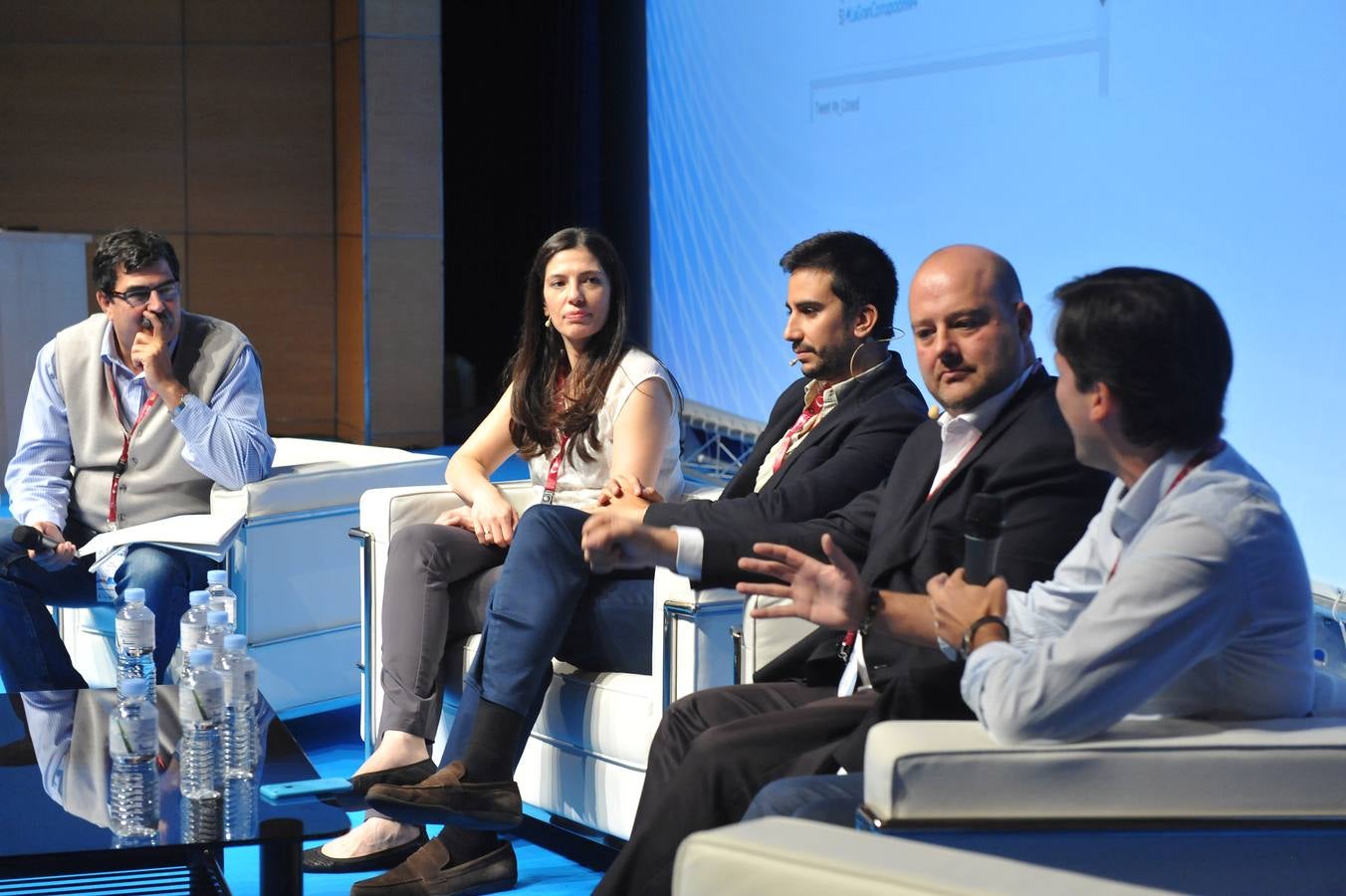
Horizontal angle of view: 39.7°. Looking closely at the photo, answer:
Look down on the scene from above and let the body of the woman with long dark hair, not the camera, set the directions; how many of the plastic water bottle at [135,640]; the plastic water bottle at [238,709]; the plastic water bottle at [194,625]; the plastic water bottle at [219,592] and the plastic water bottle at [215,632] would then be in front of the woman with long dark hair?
5

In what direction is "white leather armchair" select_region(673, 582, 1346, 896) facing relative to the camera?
to the viewer's left

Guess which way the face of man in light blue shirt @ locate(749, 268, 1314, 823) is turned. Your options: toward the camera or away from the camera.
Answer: away from the camera

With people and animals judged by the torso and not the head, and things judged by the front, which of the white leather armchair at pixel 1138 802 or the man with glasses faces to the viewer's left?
the white leather armchair

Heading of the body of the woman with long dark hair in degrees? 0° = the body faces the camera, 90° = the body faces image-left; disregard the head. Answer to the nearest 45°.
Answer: approximately 45°

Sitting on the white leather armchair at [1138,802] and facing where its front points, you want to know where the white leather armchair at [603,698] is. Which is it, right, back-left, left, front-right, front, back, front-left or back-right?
front-right

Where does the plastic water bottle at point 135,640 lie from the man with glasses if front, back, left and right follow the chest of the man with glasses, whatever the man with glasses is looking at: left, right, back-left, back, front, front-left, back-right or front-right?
front

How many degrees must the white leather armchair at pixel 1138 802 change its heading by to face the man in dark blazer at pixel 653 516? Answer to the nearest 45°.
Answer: approximately 45° to its right

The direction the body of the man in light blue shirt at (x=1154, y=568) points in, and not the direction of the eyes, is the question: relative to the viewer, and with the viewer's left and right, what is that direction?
facing to the left of the viewer

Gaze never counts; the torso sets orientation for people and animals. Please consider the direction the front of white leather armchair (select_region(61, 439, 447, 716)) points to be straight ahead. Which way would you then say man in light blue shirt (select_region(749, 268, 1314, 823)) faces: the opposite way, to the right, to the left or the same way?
to the right

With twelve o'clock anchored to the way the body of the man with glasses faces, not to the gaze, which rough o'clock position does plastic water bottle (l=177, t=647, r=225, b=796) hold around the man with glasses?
The plastic water bottle is roughly at 12 o'clock from the man with glasses.

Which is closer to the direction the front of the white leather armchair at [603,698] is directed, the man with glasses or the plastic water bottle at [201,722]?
the plastic water bottle

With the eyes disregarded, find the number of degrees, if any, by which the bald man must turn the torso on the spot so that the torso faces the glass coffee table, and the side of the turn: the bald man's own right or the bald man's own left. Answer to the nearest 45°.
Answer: approximately 45° to the bald man's own right

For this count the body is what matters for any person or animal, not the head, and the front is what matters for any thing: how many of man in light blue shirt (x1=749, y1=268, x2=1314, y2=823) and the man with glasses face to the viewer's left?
1

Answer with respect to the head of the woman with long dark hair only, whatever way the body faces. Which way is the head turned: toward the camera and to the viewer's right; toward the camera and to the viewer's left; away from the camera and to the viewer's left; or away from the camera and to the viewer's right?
toward the camera and to the viewer's right
